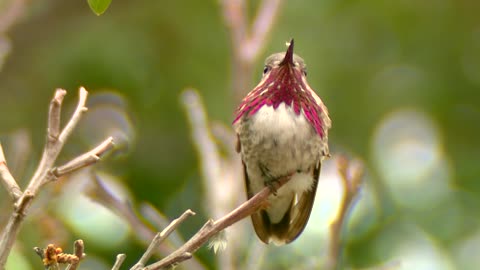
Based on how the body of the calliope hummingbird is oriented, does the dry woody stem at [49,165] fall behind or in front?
in front

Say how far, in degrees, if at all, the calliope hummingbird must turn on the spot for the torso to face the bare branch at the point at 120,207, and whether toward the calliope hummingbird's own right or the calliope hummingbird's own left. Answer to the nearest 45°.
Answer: approximately 90° to the calliope hummingbird's own right

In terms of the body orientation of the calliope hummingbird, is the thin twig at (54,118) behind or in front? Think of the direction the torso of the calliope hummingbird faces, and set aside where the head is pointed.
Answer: in front

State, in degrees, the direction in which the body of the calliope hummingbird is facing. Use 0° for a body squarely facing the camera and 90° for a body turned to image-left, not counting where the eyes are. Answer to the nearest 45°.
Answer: approximately 0°
